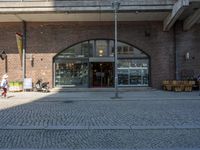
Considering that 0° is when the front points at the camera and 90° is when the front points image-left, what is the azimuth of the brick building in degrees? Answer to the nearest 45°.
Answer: approximately 0°
